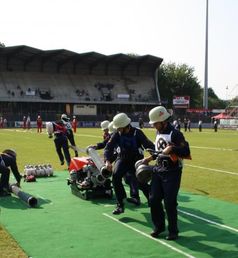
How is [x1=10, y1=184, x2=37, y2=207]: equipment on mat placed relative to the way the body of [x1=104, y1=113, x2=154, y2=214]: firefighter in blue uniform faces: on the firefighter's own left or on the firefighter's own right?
on the firefighter's own right

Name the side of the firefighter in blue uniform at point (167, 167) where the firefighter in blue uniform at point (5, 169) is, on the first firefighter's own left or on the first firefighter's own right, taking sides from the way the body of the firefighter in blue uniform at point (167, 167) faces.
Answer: on the first firefighter's own right

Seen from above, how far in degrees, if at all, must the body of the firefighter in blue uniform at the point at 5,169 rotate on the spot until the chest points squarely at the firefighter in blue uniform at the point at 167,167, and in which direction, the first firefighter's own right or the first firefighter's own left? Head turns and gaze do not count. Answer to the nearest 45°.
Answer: approximately 45° to the first firefighter's own right

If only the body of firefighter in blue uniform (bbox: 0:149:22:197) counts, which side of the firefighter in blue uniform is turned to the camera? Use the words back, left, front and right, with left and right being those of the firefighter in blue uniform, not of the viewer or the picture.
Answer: right

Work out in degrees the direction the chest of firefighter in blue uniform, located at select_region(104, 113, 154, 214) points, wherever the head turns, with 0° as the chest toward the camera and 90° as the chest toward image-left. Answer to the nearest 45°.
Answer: approximately 45°
